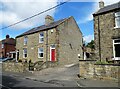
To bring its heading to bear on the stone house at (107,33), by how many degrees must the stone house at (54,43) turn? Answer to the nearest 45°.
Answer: approximately 90° to its left

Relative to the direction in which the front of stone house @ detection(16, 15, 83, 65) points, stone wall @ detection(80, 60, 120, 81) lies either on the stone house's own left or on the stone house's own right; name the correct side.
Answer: on the stone house's own left
